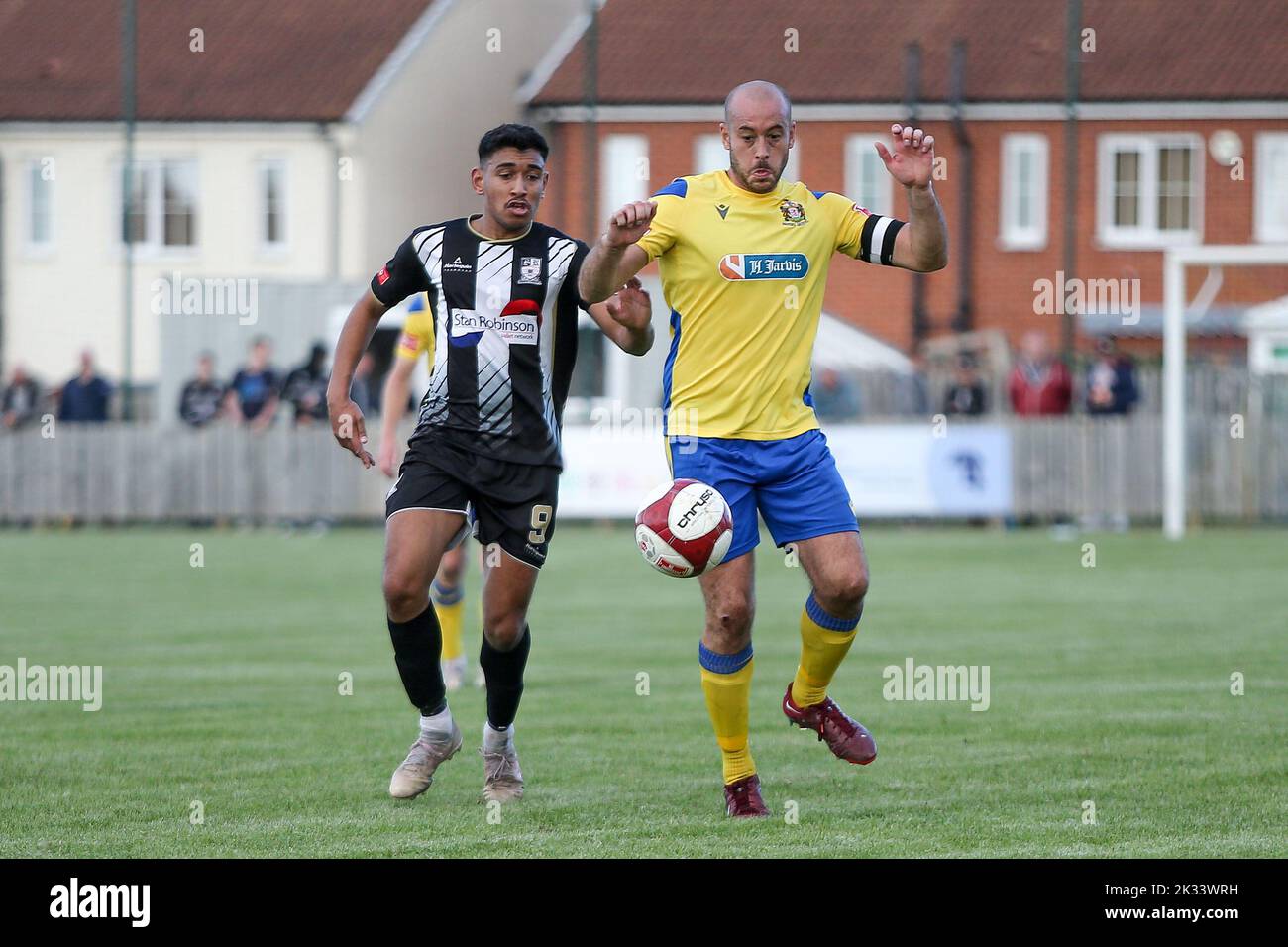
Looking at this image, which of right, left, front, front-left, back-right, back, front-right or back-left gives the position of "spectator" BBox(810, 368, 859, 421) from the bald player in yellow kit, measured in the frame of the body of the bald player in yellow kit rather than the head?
back

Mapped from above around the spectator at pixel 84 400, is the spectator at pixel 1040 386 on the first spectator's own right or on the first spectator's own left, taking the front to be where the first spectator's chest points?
on the first spectator's own left

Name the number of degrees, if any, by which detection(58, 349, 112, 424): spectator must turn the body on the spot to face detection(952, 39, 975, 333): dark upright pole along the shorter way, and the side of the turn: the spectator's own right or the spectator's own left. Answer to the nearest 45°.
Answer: approximately 90° to the spectator's own left

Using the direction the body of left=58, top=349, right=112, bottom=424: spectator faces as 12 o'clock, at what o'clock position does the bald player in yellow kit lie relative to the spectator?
The bald player in yellow kit is roughly at 12 o'clock from the spectator.

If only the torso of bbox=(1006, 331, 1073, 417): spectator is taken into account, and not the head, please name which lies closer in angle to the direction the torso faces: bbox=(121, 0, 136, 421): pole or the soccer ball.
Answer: the soccer ball

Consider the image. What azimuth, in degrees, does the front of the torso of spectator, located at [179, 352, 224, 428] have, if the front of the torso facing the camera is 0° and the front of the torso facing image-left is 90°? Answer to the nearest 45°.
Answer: approximately 0°

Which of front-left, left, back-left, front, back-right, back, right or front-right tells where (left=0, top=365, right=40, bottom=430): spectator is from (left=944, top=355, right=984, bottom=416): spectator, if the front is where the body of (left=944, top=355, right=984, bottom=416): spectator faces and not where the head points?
right
